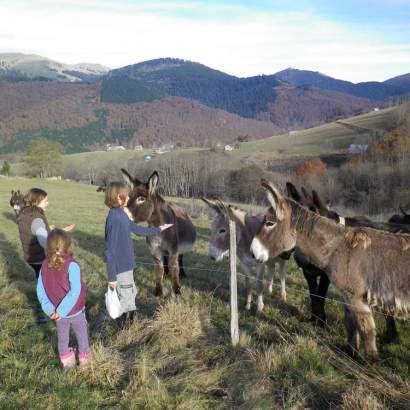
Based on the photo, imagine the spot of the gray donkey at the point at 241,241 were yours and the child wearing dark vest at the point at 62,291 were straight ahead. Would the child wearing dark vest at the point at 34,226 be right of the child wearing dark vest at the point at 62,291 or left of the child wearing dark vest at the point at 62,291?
right

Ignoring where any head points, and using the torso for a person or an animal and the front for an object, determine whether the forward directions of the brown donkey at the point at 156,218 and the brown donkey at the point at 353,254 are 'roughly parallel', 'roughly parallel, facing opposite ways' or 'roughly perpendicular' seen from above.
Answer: roughly perpendicular

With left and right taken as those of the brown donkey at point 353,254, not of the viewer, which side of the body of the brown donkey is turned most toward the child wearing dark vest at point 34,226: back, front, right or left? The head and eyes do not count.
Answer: front

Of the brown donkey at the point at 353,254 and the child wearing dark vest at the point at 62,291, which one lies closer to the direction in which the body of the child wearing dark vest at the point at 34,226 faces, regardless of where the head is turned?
the brown donkey

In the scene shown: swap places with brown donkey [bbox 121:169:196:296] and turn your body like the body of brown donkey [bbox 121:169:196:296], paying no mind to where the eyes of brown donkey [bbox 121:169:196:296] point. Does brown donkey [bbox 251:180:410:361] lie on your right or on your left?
on your left

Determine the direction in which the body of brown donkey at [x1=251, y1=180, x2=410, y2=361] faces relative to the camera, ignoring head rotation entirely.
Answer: to the viewer's left

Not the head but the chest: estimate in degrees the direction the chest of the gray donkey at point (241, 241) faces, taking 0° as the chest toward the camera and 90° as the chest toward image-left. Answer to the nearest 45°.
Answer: approximately 45°

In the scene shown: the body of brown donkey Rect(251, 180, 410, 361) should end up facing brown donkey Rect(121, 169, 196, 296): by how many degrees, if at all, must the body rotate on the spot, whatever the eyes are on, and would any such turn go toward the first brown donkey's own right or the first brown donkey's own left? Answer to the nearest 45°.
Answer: approximately 45° to the first brown donkey's own right

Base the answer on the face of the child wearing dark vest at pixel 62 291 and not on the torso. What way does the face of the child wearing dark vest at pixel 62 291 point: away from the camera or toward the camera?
away from the camera

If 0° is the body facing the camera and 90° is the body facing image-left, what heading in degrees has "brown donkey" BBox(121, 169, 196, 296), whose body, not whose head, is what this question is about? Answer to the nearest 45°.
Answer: approximately 45°

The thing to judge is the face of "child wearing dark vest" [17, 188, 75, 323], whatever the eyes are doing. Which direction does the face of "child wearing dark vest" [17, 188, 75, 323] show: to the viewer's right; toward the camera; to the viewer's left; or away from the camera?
to the viewer's right

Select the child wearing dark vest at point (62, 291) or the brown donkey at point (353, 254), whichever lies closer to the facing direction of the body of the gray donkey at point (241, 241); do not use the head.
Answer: the child wearing dark vest

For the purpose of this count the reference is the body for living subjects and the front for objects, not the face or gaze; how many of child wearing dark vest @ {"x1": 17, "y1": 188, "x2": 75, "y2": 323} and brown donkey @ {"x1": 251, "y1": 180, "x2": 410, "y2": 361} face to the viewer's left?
1

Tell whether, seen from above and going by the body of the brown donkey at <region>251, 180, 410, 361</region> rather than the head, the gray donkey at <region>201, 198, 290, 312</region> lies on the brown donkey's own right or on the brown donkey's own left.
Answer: on the brown donkey's own right

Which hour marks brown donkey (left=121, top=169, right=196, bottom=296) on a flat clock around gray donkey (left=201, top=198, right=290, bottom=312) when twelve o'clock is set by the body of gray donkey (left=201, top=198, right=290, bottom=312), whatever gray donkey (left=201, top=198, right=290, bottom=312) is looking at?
brown donkey (left=121, top=169, right=196, bottom=296) is roughly at 2 o'clock from gray donkey (left=201, top=198, right=290, bottom=312).

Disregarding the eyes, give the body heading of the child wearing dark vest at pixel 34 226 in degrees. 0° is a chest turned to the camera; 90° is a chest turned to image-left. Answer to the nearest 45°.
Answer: approximately 225°

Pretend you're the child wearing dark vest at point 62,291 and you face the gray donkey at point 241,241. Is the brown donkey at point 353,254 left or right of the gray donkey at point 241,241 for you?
right

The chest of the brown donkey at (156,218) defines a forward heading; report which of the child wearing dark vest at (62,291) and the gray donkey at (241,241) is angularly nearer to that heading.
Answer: the child wearing dark vest

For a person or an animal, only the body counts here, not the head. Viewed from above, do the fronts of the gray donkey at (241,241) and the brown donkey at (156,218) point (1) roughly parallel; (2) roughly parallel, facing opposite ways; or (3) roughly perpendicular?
roughly parallel
